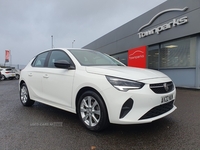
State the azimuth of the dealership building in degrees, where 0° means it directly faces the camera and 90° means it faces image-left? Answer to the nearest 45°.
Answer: approximately 45°

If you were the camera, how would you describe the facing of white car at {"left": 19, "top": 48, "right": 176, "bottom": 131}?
facing the viewer and to the right of the viewer

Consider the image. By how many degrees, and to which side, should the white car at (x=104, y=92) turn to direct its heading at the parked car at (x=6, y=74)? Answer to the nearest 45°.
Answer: approximately 180°

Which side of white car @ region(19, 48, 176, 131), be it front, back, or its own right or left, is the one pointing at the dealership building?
left

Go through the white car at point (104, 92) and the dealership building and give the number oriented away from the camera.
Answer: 0

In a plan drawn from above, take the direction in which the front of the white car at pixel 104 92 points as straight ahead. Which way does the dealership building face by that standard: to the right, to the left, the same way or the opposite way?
to the right

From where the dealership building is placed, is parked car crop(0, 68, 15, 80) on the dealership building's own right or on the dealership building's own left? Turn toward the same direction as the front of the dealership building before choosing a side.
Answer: on the dealership building's own right
